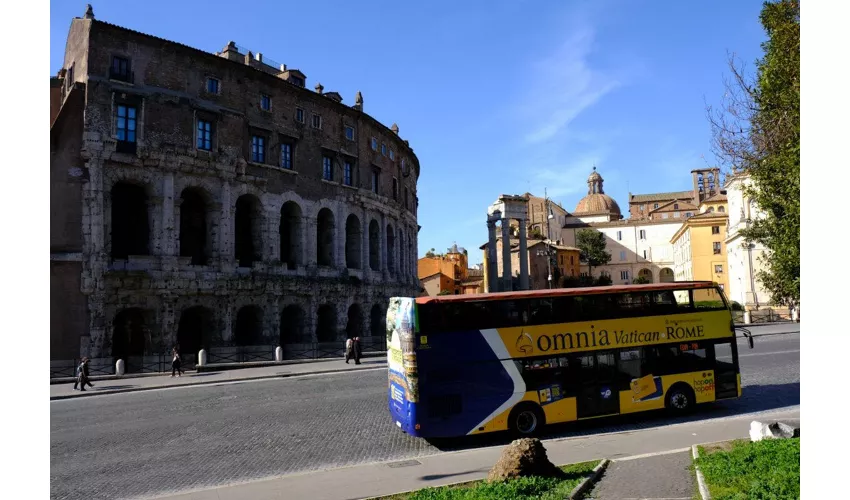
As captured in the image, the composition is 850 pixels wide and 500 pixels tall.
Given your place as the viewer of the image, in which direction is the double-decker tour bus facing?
facing away from the viewer and to the right of the viewer

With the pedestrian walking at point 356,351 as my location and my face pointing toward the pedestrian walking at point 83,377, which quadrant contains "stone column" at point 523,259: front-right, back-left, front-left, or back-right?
back-right

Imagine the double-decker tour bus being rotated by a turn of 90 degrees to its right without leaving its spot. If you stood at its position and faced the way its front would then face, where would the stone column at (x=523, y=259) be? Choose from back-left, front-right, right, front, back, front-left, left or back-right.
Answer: back-left

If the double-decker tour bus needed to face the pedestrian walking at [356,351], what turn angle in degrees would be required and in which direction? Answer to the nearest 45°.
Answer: approximately 90° to its left

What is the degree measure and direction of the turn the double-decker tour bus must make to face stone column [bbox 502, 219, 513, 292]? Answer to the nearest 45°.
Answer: approximately 45° to its left

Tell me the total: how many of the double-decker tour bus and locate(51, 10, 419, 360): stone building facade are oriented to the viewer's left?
0

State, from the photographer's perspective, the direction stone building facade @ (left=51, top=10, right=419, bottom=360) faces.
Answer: facing the viewer and to the right of the viewer

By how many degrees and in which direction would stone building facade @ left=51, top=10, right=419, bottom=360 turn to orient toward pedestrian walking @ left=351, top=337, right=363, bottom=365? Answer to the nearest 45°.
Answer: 0° — it already faces them
